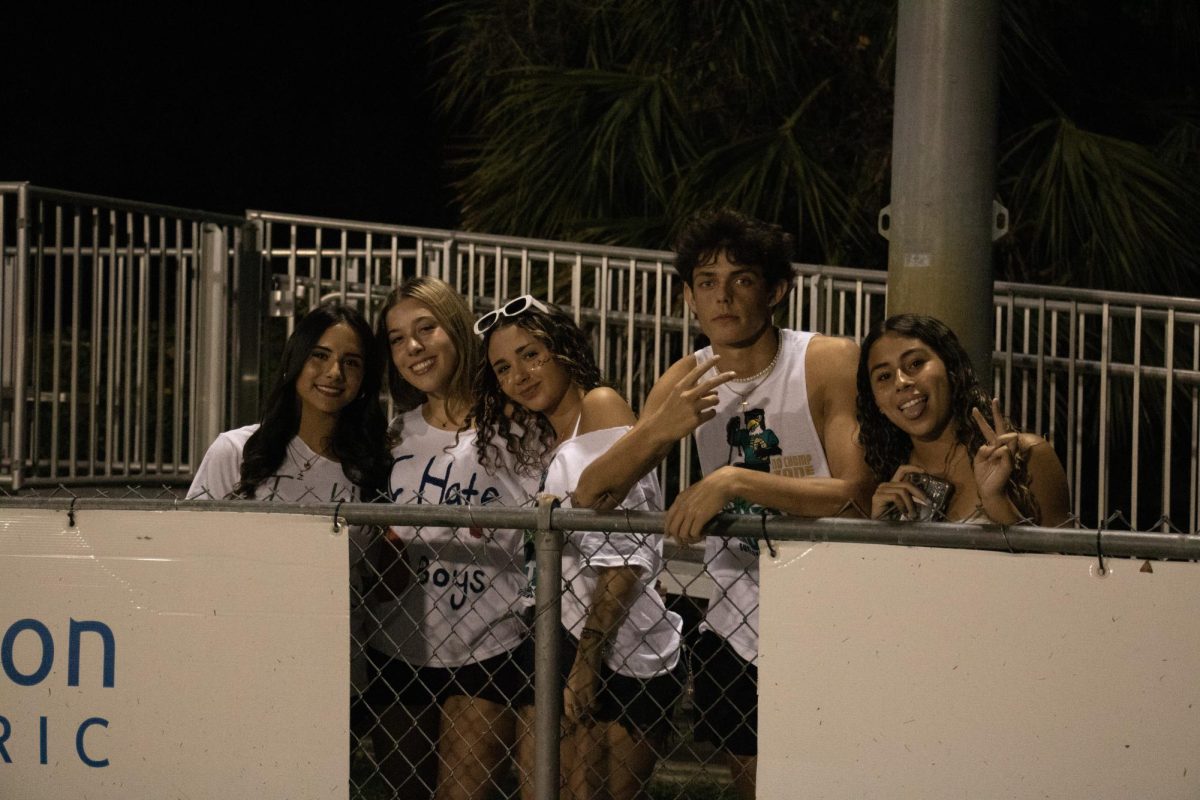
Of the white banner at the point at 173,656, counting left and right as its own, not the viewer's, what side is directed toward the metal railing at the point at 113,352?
back

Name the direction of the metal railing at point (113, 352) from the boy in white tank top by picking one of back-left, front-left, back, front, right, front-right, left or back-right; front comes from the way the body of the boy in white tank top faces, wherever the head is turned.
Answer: back-right

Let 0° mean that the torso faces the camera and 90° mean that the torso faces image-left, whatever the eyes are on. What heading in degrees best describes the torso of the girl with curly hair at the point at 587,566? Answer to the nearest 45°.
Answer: approximately 45°

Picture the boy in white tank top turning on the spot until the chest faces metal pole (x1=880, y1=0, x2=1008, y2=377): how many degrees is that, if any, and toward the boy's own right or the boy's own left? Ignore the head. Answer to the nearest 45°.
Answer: approximately 135° to the boy's own left

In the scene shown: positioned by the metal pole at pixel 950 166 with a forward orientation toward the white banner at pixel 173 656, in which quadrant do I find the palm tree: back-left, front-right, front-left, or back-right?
back-right

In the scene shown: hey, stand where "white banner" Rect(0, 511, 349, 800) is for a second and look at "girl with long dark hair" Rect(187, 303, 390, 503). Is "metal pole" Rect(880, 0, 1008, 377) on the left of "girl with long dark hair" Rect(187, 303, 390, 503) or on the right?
right

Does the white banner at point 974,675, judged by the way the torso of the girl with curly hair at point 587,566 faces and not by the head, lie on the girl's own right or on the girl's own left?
on the girl's own left

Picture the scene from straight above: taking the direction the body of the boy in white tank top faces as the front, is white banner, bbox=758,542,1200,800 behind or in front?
in front
